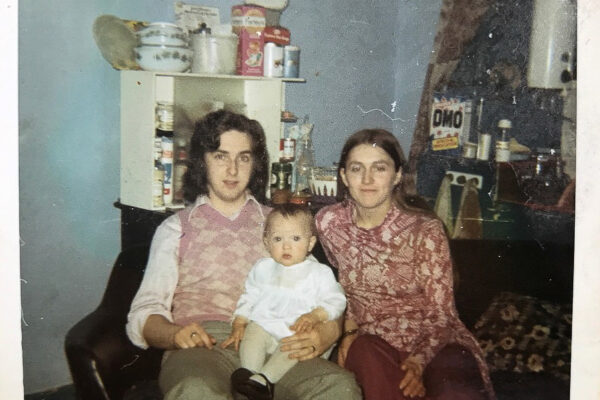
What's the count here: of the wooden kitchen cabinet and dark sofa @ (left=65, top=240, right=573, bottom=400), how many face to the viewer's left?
0

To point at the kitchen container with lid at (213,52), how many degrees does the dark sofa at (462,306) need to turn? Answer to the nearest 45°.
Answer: approximately 90° to its right

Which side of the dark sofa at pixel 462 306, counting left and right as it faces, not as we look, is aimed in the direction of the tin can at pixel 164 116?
right

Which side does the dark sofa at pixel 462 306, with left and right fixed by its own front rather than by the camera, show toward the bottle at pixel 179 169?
right

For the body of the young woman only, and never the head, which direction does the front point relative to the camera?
toward the camera

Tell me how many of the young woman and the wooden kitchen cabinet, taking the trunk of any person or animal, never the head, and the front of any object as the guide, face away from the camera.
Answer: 0
